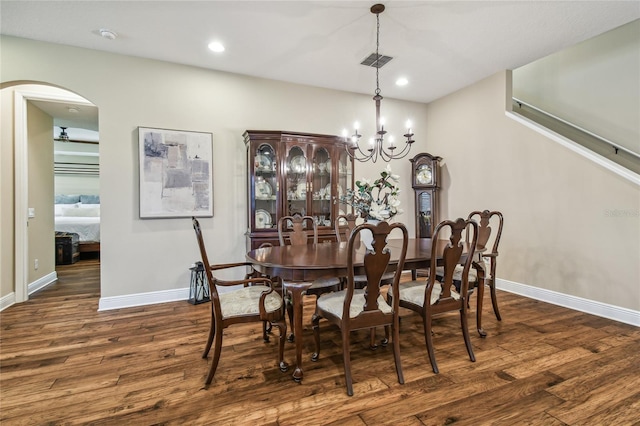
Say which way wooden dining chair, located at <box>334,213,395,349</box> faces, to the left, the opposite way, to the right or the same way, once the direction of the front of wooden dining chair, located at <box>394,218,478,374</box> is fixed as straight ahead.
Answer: the opposite way

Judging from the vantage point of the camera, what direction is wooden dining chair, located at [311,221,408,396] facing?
facing away from the viewer and to the left of the viewer

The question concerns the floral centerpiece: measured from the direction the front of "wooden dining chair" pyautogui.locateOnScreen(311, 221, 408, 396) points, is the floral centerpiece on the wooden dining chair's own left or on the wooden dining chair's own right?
on the wooden dining chair's own right

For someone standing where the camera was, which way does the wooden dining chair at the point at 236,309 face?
facing to the right of the viewer

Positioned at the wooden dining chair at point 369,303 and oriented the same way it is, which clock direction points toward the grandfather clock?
The grandfather clock is roughly at 2 o'clock from the wooden dining chair.

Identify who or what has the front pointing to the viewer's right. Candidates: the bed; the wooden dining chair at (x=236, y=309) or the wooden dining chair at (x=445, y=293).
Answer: the wooden dining chair at (x=236, y=309)

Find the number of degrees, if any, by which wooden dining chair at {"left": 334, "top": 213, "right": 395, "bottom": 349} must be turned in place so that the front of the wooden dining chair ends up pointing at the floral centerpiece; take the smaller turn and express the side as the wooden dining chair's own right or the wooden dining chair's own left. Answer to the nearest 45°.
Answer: approximately 45° to the wooden dining chair's own right
